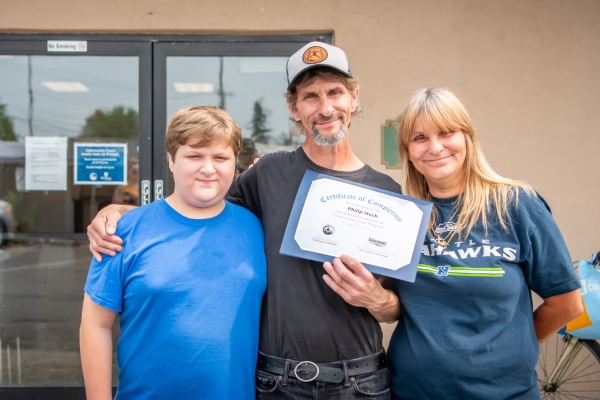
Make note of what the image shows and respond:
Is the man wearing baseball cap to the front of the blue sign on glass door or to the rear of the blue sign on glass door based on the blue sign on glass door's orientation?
to the front

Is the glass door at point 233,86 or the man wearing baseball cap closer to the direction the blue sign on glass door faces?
the man wearing baseball cap

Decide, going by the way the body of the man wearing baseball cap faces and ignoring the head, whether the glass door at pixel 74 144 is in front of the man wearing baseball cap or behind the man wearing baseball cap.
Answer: behind

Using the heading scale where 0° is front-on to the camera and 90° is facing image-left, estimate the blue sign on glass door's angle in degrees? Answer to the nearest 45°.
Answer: approximately 0°

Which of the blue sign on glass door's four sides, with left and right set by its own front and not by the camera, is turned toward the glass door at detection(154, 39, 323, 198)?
left

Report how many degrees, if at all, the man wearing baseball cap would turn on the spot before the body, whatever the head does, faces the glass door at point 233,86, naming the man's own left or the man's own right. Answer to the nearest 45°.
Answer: approximately 180°

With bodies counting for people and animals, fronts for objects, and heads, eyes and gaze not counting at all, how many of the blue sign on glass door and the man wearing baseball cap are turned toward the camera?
2

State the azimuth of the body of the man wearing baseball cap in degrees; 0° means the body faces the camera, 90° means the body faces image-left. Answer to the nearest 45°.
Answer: approximately 0°
